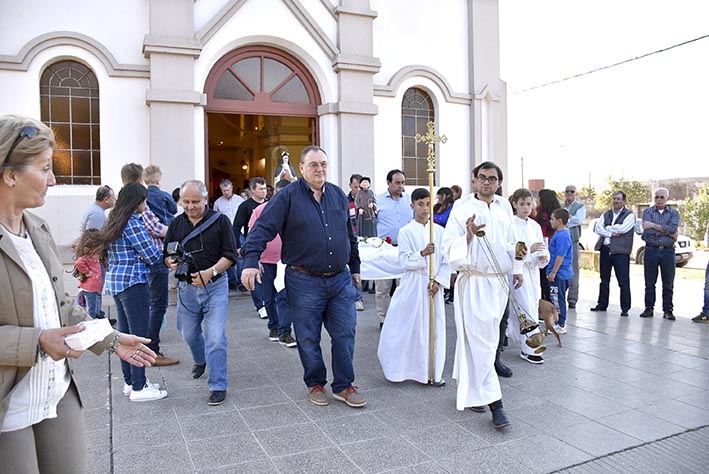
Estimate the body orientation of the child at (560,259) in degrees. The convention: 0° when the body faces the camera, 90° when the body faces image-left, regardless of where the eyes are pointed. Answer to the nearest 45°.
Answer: approximately 90°

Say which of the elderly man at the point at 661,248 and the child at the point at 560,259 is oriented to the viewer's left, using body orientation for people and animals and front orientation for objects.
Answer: the child

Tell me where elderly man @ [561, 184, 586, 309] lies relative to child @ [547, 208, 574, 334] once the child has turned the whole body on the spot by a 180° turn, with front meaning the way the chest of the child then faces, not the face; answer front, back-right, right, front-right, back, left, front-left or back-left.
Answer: left

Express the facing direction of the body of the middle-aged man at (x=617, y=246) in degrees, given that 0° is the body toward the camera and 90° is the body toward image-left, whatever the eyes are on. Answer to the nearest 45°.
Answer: approximately 45°

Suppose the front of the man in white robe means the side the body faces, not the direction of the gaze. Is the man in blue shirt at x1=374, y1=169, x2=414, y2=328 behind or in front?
behind

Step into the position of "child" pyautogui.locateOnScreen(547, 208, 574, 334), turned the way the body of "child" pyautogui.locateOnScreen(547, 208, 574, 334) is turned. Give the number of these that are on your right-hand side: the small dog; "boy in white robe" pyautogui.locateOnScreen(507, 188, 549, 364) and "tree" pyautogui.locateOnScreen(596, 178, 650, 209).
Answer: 1

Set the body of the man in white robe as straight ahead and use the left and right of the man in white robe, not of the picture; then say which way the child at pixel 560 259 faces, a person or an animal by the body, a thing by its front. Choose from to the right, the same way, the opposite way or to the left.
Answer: to the right

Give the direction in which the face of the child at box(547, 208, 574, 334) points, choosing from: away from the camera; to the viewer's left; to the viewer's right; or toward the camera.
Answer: to the viewer's left

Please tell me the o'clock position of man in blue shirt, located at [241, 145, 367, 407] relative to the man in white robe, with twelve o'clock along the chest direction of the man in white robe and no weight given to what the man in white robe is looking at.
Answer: The man in blue shirt is roughly at 3 o'clock from the man in white robe.

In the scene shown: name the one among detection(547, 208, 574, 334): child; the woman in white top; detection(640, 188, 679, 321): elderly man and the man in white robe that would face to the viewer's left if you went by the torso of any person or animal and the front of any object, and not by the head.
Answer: the child

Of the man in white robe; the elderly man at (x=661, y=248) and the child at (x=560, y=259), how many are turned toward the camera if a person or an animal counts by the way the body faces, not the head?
2

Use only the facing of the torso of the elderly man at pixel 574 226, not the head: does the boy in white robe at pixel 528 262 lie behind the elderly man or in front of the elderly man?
in front

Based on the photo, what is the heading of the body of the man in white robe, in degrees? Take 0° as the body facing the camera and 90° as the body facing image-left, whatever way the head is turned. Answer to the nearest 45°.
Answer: approximately 0°

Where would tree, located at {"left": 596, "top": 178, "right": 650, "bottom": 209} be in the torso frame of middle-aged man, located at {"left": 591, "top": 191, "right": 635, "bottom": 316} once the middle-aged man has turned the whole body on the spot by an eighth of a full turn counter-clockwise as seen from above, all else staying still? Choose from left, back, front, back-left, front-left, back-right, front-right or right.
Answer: back
